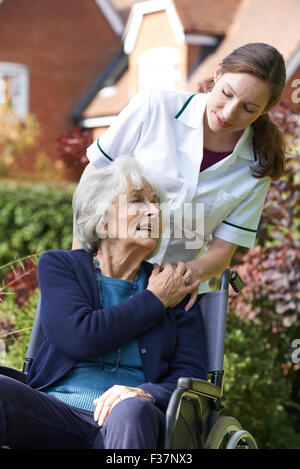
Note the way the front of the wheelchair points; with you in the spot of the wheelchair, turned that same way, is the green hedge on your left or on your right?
on your right

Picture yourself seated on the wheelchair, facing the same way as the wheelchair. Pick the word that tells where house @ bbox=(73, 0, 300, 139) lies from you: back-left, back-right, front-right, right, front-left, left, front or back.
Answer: back-right

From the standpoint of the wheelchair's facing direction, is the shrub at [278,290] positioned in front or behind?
behind

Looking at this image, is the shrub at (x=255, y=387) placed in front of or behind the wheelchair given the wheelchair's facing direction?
behind

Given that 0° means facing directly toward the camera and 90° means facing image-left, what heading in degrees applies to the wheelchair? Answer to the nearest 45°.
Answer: approximately 45°
